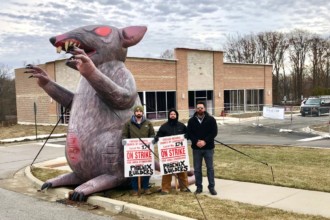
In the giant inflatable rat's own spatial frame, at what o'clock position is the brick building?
The brick building is roughly at 5 o'clock from the giant inflatable rat.

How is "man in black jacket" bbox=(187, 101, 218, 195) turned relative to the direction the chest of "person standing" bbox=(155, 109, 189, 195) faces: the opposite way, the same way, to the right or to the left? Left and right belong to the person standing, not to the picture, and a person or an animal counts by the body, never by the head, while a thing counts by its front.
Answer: the same way

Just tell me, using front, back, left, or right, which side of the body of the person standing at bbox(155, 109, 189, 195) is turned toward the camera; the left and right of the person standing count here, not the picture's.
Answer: front

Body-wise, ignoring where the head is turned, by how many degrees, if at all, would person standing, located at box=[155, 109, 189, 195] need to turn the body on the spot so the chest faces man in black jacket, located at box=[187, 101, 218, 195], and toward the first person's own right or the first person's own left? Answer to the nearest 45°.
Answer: approximately 45° to the first person's own left

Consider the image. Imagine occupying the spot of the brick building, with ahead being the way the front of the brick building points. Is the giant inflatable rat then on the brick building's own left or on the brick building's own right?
on the brick building's own right

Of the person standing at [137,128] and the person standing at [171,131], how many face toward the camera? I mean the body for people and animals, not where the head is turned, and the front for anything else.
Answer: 2

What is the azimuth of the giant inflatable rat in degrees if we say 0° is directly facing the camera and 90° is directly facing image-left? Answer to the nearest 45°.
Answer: approximately 45°

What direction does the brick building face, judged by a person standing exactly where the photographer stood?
facing the viewer and to the right of the viewer

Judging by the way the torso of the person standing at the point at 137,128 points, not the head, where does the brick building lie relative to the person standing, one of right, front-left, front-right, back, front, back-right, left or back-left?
back

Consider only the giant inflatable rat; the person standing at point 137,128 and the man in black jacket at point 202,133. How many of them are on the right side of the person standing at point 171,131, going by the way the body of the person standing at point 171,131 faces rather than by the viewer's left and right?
2

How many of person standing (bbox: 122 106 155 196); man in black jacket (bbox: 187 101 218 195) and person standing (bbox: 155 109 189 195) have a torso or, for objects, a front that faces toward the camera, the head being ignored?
3

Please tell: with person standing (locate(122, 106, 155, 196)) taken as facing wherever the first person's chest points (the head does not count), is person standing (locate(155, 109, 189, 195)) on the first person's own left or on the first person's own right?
on the first person's own left

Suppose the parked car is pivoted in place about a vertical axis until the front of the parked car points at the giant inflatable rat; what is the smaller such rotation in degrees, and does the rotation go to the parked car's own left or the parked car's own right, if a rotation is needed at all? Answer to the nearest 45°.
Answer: approximately 45° to the parked car's own left

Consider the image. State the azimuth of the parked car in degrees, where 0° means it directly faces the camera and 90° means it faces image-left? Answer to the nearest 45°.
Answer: approximately 45°

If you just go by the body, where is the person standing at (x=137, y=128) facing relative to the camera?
toward the camera

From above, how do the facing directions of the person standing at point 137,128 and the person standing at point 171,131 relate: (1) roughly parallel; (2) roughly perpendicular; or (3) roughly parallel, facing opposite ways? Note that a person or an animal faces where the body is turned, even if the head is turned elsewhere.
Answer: roughly parallel

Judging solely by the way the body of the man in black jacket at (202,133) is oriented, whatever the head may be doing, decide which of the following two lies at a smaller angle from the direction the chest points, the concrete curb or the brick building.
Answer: the concrete curb
